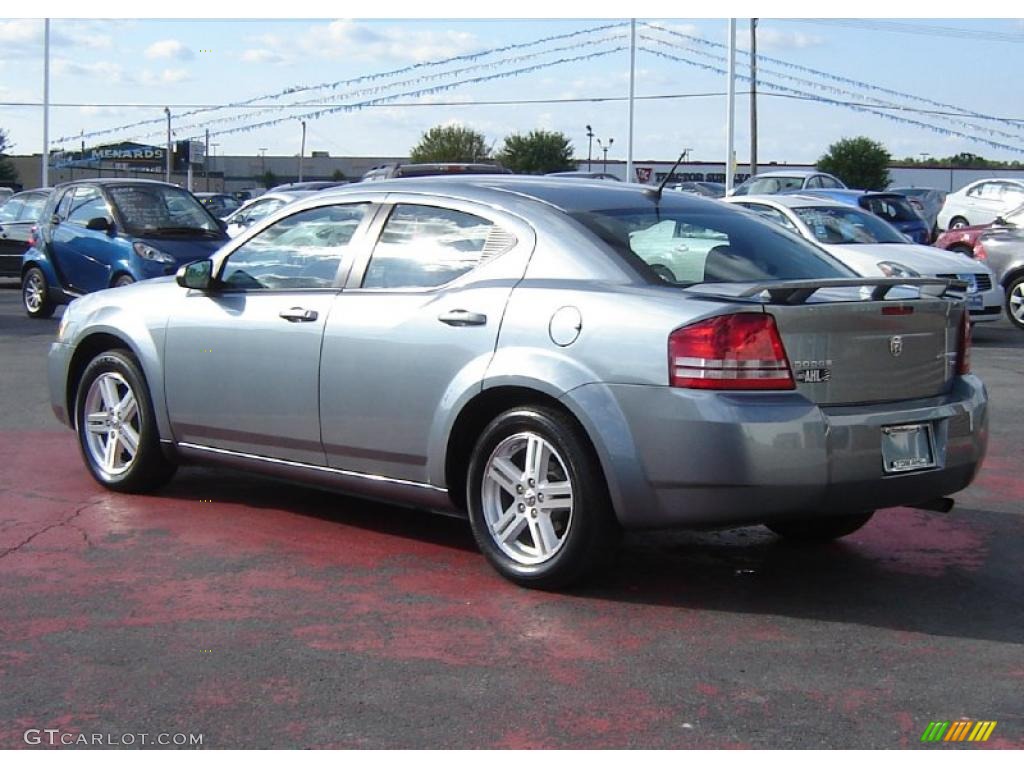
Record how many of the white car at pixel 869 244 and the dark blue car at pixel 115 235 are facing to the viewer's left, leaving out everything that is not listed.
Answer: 0

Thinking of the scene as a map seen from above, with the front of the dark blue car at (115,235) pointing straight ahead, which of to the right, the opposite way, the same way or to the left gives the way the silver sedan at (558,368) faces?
the opposite way

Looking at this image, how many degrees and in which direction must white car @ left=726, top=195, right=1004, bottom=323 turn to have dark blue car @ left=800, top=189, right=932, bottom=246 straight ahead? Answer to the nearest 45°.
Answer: approximately 135° to its left

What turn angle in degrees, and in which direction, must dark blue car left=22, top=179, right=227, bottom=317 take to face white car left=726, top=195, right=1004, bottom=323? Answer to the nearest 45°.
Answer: approximately 45° to its left

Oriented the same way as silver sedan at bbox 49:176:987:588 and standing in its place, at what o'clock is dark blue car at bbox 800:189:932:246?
The dark blue car is roughly at 2 o'clock from the silver sedan.

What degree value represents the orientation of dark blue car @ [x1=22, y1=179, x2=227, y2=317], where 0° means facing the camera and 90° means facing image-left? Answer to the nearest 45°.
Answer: approximately 315°

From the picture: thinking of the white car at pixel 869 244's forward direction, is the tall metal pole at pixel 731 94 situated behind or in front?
behind

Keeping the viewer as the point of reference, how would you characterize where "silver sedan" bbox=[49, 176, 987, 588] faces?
facing away from the viewer and to the left of the viewer
